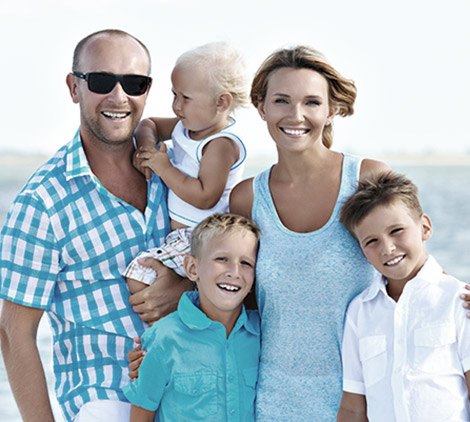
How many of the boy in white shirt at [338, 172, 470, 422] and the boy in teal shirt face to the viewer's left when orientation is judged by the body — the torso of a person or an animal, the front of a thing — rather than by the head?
0

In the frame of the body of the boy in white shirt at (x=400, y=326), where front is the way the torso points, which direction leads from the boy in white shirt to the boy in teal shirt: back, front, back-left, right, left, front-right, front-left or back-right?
right

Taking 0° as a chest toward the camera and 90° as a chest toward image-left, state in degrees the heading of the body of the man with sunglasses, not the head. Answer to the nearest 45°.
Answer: approximately 315°

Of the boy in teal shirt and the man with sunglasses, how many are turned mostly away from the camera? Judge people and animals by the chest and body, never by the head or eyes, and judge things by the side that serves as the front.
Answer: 0

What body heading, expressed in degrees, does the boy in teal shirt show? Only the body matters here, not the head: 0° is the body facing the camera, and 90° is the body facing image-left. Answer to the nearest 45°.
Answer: approximately 315°

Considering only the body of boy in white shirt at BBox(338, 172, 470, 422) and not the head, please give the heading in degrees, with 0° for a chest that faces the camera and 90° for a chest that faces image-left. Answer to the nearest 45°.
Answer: approximately 0°

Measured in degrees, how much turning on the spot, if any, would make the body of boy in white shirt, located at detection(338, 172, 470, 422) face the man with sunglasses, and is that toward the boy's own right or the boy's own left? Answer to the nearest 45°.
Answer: approximately 90° to the boy's own right

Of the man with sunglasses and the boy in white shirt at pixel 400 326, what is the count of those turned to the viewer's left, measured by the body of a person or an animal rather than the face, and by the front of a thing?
0
